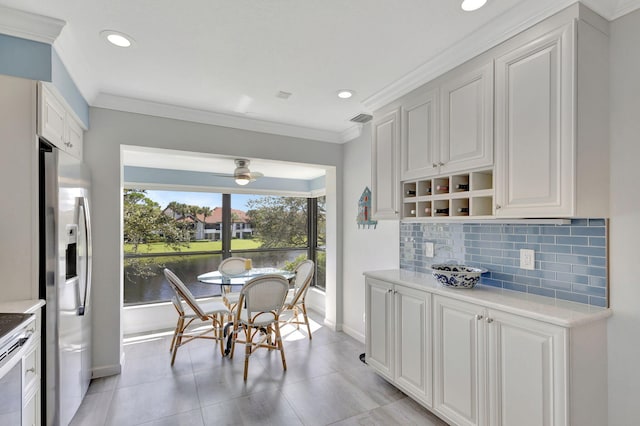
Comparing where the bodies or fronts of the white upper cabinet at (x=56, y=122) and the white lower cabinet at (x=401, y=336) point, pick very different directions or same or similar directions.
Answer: very different directions

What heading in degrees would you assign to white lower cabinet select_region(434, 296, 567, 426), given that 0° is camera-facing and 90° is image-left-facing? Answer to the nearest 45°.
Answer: approximately 45°

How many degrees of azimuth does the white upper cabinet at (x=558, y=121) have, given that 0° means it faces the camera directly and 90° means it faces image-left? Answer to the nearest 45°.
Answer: approximately 45°

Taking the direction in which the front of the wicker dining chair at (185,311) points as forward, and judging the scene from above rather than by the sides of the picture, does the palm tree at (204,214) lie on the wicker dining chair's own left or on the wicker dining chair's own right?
on the wicker dining chair's own left

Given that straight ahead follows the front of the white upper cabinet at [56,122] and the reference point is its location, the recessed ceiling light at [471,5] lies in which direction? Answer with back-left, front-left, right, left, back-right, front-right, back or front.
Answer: front-right

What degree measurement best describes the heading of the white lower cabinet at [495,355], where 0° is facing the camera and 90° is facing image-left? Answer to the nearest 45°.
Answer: approximately 45°

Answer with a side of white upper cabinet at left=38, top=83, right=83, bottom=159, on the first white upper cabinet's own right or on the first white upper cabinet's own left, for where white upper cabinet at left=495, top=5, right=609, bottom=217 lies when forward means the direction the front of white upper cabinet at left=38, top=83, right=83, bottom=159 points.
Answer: on the first white upper cabinet's own right

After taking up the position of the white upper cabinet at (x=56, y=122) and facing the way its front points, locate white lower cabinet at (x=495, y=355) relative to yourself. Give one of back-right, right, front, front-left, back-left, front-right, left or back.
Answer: front-right

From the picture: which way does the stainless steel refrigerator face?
to the viewer's right

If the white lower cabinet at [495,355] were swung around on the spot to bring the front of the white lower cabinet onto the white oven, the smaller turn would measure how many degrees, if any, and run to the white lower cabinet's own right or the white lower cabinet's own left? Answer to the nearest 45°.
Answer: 0° — it already faces it

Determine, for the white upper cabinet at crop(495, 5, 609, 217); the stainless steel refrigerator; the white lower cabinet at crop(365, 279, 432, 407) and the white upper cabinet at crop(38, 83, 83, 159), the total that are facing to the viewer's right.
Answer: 2

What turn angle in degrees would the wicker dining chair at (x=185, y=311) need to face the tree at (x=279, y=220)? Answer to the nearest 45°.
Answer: approximately 45° to its left

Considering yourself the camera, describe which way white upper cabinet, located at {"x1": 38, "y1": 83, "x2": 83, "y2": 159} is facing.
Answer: facing to the right of the viewer

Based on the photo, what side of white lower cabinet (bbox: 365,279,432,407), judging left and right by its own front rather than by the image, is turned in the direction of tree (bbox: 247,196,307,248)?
right
